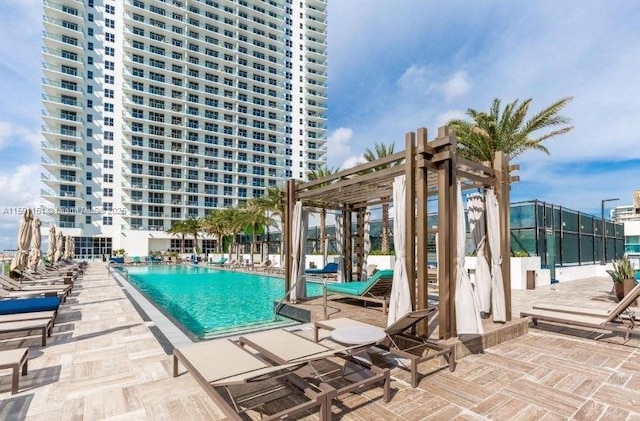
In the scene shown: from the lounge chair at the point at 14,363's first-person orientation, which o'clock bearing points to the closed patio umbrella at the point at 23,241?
The closed patio umbrella is roughly at 9 o'clock from the lounge chair.

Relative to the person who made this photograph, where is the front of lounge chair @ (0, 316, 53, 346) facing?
facing to the right of the viewer

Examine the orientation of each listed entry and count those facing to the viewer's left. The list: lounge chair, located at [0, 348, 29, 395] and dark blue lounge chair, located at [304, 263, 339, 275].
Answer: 1

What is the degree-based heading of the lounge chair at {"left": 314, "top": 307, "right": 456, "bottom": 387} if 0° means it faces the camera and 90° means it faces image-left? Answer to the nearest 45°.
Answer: approximately 135°

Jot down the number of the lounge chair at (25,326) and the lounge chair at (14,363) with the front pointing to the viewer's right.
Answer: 2

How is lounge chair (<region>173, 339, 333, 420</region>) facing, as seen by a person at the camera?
facing away from the viewer and to the left of the viewer

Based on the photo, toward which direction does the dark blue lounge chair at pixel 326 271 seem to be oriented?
to the viewer's left

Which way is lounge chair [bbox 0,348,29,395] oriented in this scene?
to the viewer's right

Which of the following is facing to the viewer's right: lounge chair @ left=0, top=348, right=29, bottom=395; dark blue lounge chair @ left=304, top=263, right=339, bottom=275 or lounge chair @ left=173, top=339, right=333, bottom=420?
lounge chair @ left=0, top=348, right=29, bottom=395

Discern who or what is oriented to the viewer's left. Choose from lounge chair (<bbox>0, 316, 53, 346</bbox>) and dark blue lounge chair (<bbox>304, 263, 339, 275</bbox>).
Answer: the dark blue lounge chair
